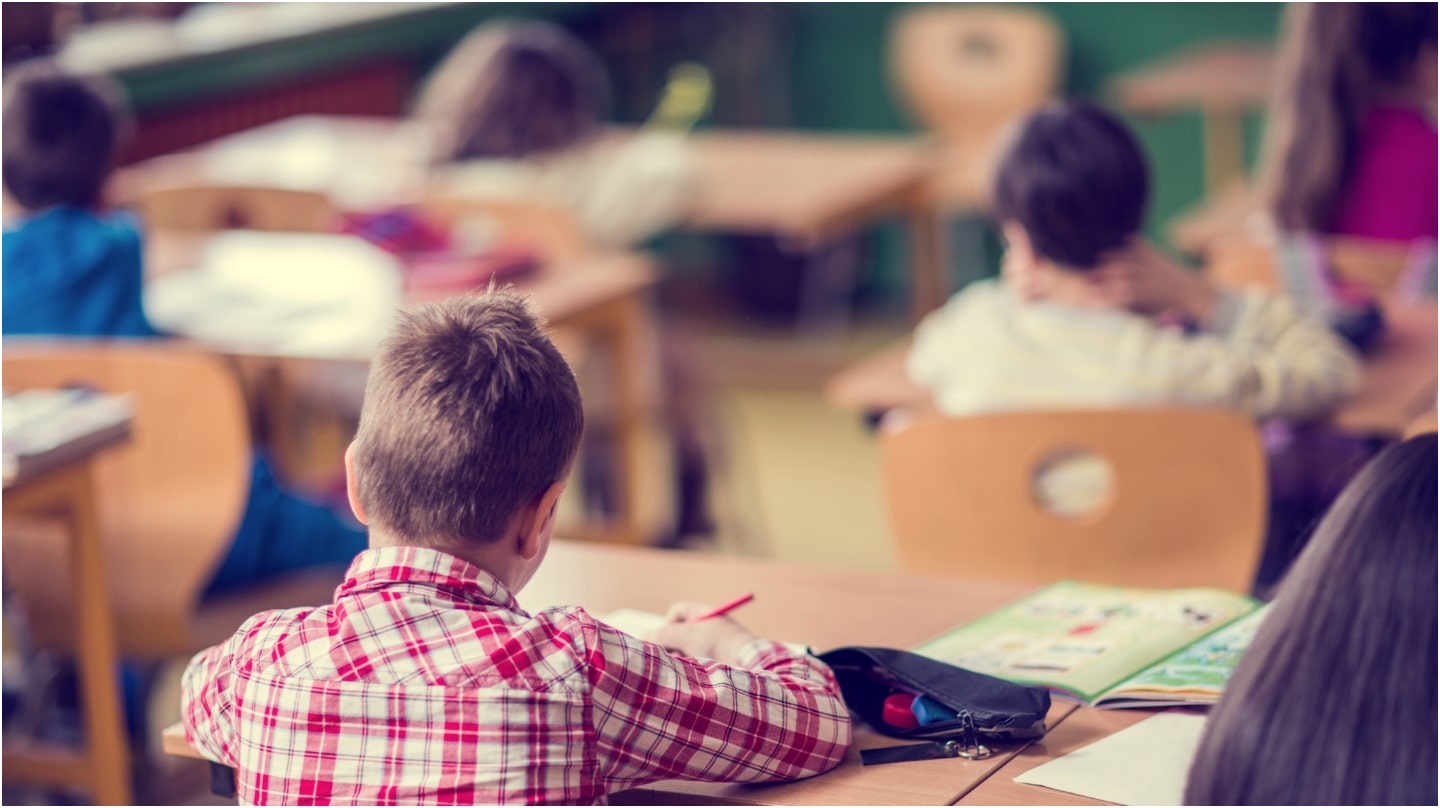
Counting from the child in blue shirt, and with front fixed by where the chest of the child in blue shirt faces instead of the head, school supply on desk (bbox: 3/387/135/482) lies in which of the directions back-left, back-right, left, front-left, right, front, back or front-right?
back

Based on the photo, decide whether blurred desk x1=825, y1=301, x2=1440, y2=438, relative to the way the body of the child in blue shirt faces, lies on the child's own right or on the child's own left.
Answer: on the child's own right

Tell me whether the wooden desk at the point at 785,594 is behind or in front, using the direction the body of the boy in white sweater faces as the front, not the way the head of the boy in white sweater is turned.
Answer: behind

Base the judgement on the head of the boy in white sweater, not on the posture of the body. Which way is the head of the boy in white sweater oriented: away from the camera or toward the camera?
away from the camera

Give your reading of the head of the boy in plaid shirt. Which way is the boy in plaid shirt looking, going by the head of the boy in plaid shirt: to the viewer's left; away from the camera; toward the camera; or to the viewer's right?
away from the camera

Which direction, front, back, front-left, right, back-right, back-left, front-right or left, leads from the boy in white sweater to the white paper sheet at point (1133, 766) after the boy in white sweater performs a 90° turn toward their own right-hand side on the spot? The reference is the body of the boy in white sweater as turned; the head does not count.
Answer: right

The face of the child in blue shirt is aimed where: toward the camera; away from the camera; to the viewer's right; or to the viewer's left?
away from the camera

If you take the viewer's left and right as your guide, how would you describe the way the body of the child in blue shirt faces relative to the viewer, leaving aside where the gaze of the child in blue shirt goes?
facing away from the viewer

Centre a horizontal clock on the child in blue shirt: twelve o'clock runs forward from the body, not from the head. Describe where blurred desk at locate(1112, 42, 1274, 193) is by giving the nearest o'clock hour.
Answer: The blurred desk is roughly at 2 o'clock from the child in blue shirt.

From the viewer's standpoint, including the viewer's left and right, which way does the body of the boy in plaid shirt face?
facing away from the viewer

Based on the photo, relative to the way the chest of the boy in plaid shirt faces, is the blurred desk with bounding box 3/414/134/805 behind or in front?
in front

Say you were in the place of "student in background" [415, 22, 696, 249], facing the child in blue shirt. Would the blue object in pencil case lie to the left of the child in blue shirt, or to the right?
left

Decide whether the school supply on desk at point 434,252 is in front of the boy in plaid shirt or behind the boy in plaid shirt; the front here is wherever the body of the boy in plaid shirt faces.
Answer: in front

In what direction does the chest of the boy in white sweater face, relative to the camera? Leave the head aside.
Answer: away from the camera
